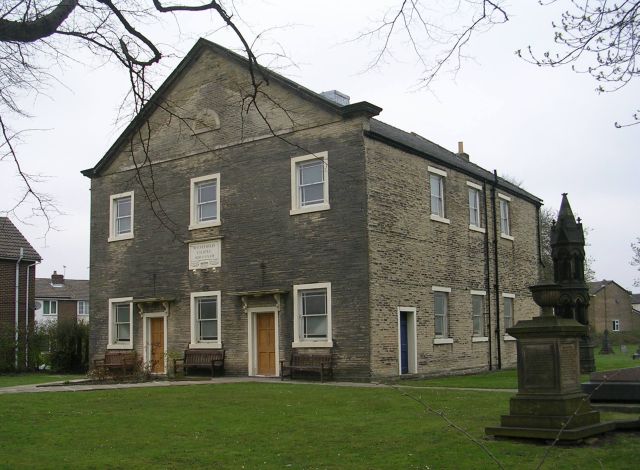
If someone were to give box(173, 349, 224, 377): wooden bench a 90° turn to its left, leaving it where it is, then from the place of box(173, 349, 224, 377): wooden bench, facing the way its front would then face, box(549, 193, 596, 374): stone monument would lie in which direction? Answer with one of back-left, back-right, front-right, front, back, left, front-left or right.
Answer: front-left

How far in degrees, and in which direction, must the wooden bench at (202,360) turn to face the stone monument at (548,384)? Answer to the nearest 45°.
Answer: approximately 45° to its left

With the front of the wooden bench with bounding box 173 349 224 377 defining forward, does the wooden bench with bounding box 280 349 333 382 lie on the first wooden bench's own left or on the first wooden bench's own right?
on the first wooden bench's own left

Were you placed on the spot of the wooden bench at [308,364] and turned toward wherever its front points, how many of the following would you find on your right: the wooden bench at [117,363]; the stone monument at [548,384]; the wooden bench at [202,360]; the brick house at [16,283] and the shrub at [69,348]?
4
